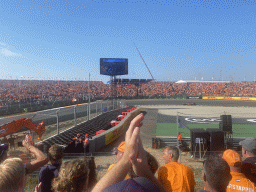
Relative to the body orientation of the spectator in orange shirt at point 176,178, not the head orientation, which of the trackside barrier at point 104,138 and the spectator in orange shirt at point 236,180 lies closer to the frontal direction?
the trackside barrier

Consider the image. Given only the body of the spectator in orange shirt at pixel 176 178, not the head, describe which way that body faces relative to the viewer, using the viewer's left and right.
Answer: facing away from the viewer and to the left of the viewer

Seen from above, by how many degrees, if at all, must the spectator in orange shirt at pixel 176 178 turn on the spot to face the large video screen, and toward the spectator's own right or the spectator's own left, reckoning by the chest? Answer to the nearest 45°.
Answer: approximately 45° to the spectator's own right

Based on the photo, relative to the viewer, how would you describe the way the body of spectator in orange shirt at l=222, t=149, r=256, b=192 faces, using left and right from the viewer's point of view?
facing away from the viewer and to the left of the viewer

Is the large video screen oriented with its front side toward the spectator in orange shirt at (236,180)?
yes

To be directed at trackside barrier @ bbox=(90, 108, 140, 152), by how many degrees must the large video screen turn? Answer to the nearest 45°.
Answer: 0° — it already faces it

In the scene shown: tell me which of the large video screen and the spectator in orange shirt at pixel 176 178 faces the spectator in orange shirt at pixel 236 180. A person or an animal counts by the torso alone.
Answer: the large video screen

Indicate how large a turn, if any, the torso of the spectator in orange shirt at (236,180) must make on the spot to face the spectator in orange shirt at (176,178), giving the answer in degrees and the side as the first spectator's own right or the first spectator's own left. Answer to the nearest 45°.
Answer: approximately 90° to the first spectator's own left

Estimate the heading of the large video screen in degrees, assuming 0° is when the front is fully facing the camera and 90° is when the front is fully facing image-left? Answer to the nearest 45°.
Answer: approximately 0°

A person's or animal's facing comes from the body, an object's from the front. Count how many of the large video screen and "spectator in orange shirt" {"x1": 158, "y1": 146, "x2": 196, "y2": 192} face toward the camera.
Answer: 1

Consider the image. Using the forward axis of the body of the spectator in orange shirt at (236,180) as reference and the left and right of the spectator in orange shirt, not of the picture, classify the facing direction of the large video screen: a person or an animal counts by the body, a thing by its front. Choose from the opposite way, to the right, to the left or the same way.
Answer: the opposite way
